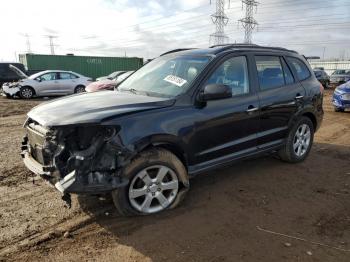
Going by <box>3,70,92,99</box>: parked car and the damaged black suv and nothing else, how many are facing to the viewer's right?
0

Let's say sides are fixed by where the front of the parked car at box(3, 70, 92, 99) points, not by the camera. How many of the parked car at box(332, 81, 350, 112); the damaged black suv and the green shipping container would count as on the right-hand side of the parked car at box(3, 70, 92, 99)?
1

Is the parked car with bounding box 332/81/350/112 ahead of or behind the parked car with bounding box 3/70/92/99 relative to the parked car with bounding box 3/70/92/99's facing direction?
behind

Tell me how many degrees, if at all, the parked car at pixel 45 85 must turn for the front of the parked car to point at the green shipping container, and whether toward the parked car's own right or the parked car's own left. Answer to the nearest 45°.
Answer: approximately 90° to the parked car's own right

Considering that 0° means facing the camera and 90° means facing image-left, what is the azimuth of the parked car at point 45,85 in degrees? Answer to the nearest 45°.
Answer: approximately 90°

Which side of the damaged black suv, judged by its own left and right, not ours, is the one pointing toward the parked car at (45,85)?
right

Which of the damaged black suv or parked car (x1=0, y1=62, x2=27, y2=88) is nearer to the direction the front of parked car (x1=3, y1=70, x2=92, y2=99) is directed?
the parked car

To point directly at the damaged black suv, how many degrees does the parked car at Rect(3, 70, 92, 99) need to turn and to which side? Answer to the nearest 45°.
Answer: approximately 90° to its left

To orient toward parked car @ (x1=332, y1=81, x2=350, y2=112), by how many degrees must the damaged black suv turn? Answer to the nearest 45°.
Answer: approximately 180°

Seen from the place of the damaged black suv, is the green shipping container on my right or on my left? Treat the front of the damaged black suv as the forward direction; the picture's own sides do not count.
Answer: on my right

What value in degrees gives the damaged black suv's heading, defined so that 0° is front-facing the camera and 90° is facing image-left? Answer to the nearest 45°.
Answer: approximately 45°
